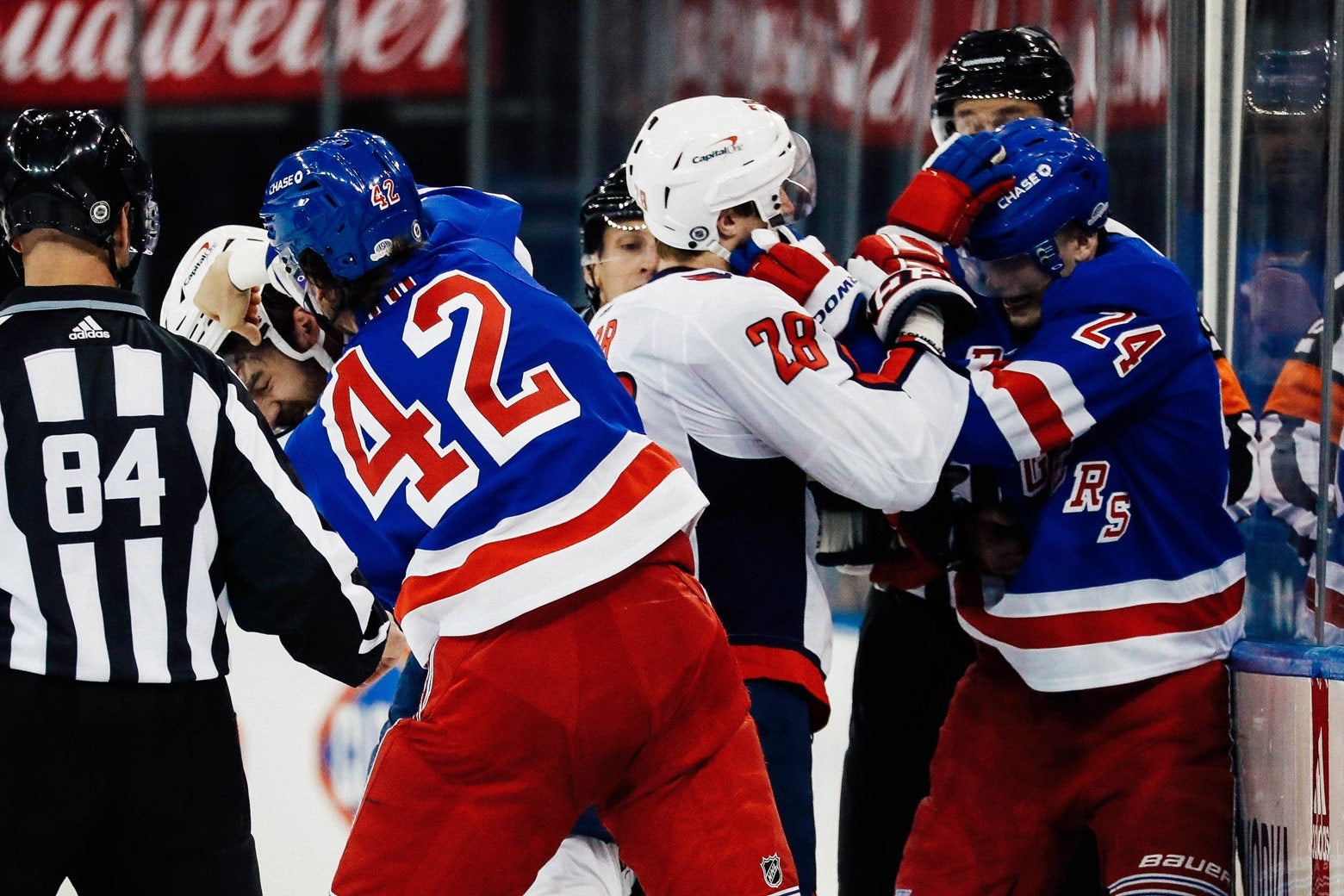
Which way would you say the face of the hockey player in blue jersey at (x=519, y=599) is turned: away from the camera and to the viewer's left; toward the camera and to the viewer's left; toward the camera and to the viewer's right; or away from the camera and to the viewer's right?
away from the camera and to the viewer's left

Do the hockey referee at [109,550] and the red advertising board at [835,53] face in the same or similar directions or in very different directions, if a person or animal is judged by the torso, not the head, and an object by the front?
very different directions

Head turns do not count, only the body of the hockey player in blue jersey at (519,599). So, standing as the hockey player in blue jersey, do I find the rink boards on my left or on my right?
on my right

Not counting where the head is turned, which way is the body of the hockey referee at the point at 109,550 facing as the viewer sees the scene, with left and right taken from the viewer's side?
facing away from the viewer

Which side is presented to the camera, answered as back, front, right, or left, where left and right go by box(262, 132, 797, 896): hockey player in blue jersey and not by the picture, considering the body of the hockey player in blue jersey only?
back

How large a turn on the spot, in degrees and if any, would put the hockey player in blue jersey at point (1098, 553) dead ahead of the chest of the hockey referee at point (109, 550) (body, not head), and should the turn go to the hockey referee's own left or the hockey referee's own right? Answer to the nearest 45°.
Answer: approximately 90° to the hockey referee's own right

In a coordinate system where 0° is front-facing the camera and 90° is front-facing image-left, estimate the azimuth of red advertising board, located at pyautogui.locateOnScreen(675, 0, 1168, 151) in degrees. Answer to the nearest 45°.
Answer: approximately 0°
